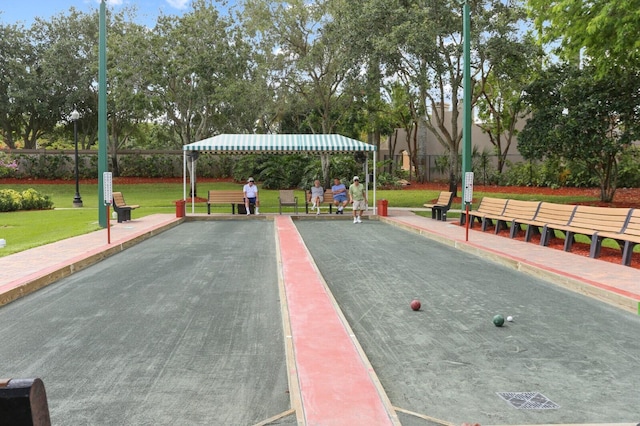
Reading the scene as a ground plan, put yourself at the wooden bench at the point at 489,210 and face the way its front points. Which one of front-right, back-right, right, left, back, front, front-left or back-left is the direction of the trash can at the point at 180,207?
front-right

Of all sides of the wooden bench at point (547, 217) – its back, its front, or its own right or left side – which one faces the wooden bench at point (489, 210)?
right

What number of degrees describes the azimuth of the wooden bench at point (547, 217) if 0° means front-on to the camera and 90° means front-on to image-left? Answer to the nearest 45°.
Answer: approximately 45°

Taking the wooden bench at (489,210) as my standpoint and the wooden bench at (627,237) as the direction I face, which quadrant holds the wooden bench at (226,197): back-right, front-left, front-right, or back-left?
back-right

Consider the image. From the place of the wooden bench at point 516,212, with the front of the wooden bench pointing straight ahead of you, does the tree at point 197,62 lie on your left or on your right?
on your right

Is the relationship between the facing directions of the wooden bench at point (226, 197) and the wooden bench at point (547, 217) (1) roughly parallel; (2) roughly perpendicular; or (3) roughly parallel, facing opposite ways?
roughly perpendicular

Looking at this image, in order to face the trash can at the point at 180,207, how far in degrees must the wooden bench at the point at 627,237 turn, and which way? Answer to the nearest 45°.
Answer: approximately 45° to its right

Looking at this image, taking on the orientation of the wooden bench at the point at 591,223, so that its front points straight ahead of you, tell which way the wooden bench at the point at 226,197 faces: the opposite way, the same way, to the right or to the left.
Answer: to the left

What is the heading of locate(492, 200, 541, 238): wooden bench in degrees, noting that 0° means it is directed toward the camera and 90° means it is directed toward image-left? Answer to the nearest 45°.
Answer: approximately 45°

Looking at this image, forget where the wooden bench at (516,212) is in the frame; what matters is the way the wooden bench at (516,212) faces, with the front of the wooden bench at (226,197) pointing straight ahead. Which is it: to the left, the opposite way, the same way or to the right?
to the right

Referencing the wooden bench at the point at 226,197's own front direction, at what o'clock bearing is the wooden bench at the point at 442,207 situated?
the wooden bench at the point at 442,207 is roughly at 10 o'clock from the wooden bench at the point at 226,197.

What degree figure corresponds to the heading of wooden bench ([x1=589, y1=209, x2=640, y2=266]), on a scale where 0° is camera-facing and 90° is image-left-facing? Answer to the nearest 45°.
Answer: approximately 45°

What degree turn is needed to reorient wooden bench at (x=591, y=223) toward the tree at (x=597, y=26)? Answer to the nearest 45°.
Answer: approximately 135° to its right
